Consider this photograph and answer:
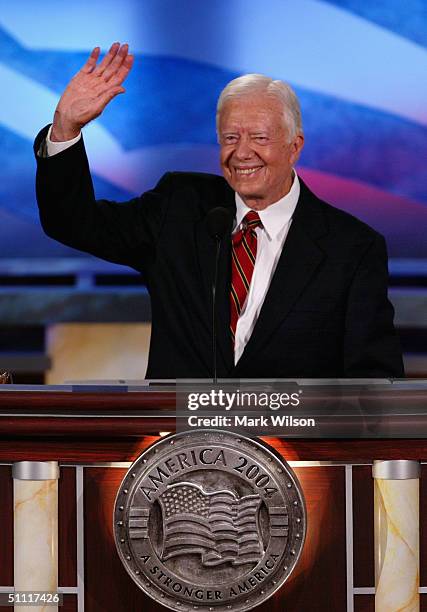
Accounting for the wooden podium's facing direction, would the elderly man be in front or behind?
behind

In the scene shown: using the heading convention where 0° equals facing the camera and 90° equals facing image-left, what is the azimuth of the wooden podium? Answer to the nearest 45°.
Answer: approximately 0°
